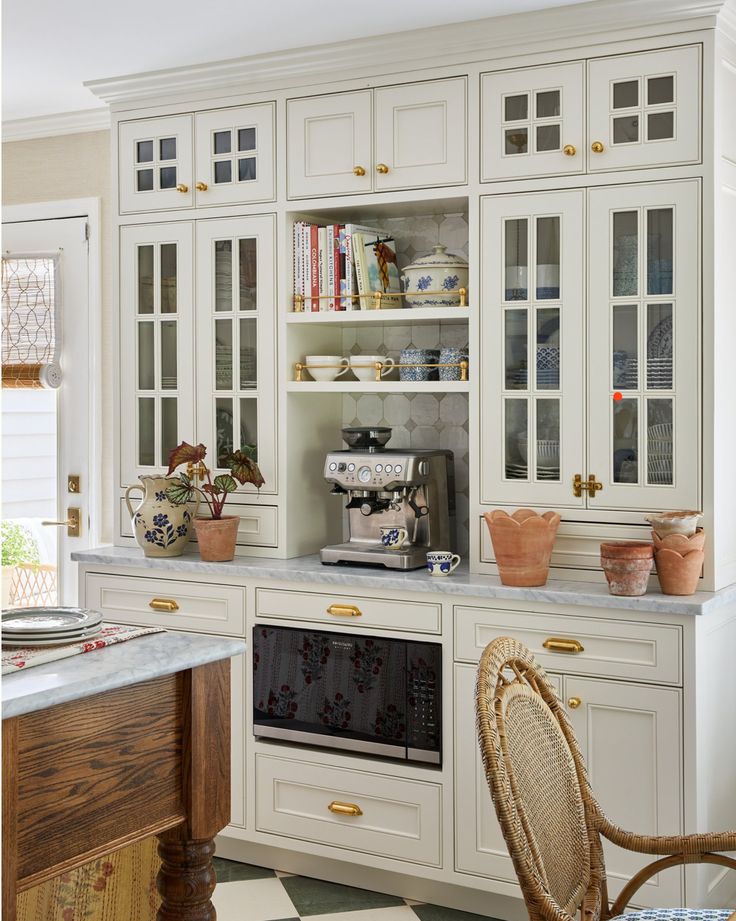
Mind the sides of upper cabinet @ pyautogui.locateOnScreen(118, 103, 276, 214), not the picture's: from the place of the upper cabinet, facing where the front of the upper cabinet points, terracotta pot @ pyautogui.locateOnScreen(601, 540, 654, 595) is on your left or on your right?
on your left

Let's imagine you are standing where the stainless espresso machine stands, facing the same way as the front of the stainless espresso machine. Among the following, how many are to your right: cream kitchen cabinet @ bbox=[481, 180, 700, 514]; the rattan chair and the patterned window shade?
1

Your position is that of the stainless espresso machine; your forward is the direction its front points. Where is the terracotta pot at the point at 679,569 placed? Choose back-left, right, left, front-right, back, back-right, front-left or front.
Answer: left

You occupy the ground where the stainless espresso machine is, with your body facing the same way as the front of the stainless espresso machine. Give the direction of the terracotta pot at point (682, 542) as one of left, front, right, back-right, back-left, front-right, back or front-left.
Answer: left

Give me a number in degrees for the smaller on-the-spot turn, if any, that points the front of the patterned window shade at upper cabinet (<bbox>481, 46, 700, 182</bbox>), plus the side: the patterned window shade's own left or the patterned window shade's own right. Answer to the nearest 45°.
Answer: approximately 90° to the patterned window shade's own left

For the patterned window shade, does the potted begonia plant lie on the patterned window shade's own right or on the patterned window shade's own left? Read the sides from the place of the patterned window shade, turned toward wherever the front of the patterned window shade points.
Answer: on the patterned window shade's own left

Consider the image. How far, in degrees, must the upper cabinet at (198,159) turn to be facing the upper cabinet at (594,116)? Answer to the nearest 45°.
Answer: approximately 90° to its left

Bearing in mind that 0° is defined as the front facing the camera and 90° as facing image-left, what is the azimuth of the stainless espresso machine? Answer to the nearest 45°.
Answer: approximately 45°

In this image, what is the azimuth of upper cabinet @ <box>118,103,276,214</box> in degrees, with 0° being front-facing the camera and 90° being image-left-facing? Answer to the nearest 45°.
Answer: approximately 45°

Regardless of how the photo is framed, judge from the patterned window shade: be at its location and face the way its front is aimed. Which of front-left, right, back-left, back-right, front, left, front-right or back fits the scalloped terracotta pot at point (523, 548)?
left

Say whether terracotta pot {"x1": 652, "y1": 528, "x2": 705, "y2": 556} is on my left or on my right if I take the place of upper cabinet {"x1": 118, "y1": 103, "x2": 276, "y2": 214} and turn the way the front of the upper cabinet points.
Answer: on my left
